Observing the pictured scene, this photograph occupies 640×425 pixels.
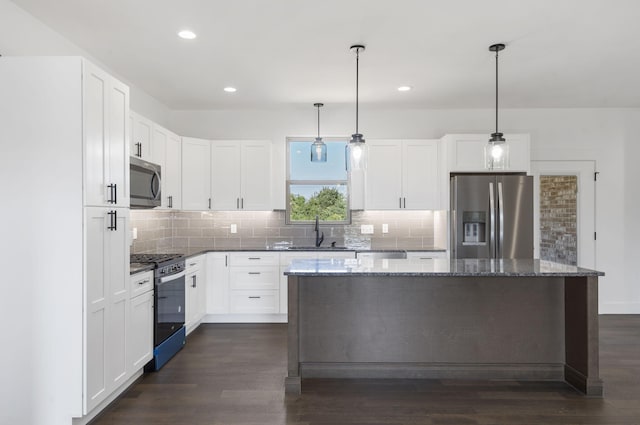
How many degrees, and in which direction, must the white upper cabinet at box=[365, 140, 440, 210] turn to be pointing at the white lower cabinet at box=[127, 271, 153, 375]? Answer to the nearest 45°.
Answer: approximately 45° to its right

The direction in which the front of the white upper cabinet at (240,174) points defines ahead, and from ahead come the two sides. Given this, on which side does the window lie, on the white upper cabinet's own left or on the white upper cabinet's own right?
on the white upper cabinet's own left

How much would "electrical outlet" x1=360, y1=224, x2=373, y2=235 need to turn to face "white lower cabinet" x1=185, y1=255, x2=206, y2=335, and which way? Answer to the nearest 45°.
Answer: approximately 45° to its right

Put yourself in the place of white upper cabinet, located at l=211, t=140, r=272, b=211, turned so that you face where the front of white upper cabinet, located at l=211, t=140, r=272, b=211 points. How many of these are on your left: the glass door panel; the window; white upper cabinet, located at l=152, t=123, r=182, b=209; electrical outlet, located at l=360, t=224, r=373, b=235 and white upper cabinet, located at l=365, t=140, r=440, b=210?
4

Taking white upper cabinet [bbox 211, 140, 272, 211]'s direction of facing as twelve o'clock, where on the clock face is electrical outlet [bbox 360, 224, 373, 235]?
The electrical outlet is roughly at 9 o'clock from the white upper cabinet.

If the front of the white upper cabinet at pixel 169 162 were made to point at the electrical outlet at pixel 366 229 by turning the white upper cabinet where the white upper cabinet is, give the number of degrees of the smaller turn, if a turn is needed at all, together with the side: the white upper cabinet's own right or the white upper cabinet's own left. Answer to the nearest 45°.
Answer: approximately 45° to the white upper cabinet's own left
